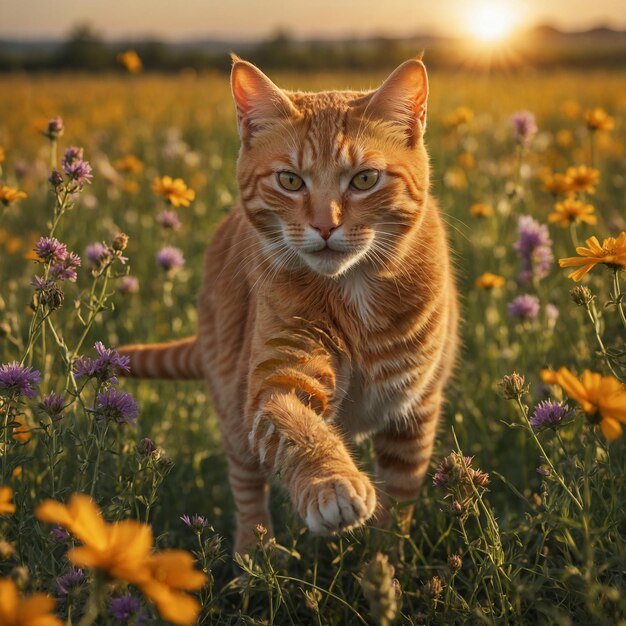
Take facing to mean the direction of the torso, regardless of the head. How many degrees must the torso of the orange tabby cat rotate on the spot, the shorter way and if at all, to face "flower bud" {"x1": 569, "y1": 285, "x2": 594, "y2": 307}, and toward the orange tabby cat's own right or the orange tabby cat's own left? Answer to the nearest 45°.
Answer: approximately 45° to the orange tabby cat's own left

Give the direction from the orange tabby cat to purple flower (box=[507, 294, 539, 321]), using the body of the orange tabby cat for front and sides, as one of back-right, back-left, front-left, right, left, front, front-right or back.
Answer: back-left

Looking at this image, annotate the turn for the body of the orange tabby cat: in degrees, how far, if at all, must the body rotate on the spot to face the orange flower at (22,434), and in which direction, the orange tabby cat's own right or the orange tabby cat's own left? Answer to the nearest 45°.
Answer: approximately 90° to the orange tabby cat's own right

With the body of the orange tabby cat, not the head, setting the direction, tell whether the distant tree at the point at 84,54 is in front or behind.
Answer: behind

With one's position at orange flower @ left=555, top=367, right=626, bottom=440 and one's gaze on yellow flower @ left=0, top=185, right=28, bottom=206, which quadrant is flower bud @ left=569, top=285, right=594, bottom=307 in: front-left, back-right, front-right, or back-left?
front-right

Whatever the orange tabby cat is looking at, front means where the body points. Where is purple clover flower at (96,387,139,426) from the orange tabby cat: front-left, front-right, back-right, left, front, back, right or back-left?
front-right

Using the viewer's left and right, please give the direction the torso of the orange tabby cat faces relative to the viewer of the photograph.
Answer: facing the viewer

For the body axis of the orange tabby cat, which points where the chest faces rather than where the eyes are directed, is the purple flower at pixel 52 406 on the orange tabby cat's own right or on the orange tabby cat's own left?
on the orange tabby cat's own right

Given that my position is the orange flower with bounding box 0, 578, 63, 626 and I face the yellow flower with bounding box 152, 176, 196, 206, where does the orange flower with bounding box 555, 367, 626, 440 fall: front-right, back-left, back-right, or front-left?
front-right

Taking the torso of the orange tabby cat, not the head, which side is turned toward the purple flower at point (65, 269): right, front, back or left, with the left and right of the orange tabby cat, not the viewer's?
right

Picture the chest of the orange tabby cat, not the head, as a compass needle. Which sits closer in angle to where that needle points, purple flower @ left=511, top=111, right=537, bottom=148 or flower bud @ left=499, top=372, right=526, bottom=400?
the flower bud

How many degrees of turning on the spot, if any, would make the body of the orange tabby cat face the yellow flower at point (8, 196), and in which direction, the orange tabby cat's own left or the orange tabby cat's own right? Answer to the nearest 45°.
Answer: approximately 90° to the orange tabby cat's own right

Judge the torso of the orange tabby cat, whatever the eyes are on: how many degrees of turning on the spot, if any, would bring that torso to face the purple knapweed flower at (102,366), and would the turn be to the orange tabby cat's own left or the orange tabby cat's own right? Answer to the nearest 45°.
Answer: approximately 45° to the orange tabby cat's own right

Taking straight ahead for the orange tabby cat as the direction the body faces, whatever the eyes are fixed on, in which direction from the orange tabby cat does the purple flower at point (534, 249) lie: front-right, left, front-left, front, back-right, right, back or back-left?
back-left

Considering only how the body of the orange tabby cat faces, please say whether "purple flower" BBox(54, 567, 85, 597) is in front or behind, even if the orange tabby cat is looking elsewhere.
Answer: in front

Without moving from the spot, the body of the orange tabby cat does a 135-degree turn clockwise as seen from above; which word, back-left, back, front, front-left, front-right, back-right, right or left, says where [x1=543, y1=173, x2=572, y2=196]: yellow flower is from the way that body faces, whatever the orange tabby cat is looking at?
right
